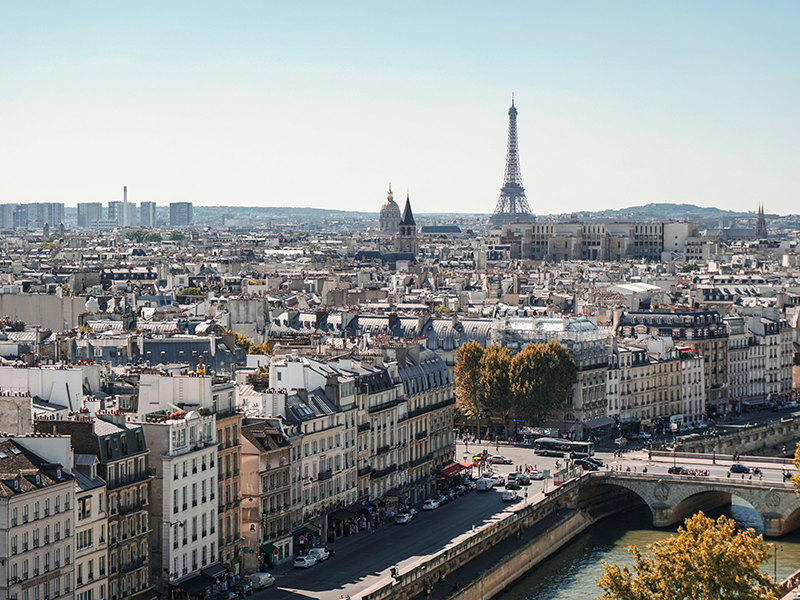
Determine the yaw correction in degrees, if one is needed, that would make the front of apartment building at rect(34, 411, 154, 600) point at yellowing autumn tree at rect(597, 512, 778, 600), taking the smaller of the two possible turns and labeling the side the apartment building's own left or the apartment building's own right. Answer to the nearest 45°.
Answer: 0° — it already faces it

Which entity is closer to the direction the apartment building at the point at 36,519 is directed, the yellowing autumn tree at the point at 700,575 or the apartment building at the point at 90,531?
the yellowing autumn tree

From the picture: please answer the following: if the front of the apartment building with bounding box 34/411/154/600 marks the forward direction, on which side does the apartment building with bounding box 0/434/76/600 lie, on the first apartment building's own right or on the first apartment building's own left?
on the first apartment building's own right

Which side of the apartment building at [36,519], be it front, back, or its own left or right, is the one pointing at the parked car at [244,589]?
left

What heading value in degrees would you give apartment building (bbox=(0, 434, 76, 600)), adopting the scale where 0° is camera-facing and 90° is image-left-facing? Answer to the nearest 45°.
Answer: approximately 315°

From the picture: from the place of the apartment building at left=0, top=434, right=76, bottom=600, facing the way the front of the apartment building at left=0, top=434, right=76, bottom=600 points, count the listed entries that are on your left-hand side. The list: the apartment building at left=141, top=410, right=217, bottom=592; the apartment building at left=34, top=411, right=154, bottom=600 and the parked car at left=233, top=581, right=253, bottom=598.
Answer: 3

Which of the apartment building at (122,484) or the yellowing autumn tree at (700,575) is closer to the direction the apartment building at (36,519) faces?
the yellowing autumn tree

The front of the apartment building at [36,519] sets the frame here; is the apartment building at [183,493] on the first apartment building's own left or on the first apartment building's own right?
on the first apartment building's own left

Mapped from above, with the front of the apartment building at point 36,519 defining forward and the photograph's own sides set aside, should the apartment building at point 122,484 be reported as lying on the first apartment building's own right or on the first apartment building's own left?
on the first apartment building's own left

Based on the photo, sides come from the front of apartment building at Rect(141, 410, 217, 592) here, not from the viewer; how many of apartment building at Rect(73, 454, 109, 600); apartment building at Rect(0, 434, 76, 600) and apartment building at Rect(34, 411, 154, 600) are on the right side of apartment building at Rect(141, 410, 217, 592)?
3
